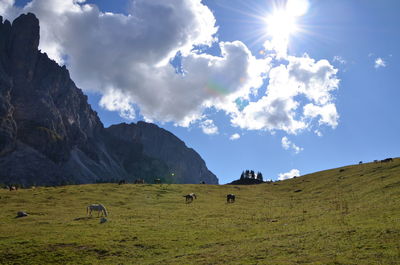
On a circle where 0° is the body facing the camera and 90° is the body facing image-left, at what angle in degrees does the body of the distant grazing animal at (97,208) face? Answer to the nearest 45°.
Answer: approximately 270°
